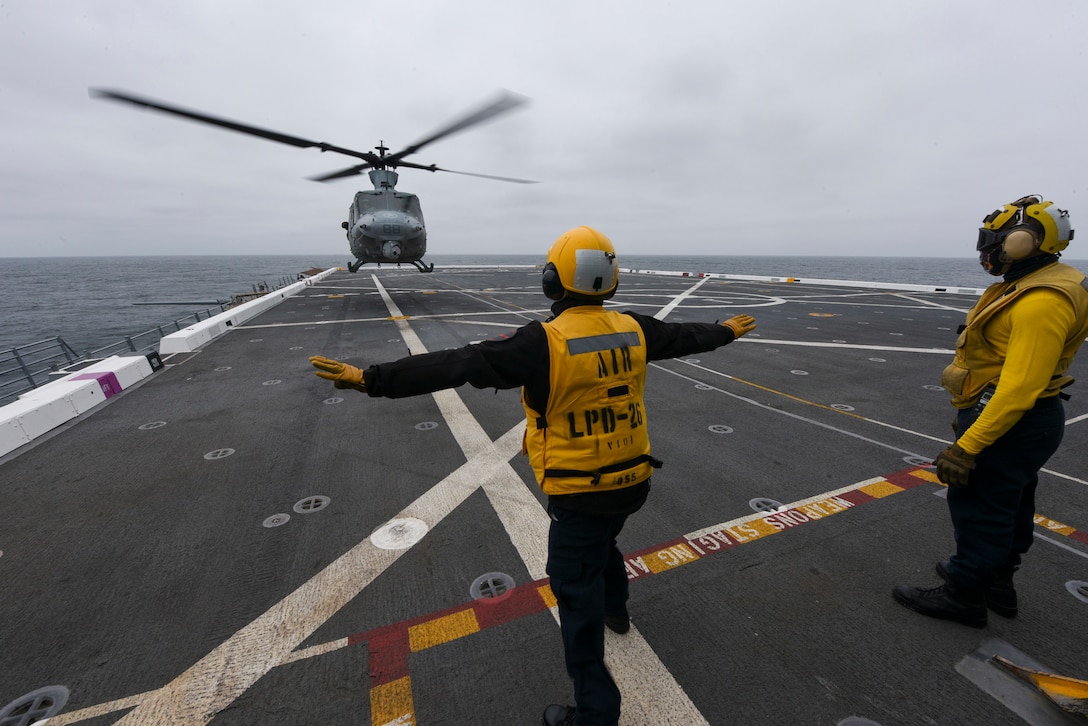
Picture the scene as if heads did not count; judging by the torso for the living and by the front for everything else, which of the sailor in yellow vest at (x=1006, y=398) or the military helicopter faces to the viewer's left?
the sailor in yellow vest

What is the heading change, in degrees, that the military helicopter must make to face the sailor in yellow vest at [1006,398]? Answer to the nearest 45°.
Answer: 0° — it already faces them

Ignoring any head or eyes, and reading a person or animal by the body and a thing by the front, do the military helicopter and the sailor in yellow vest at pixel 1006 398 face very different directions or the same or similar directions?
very different directions

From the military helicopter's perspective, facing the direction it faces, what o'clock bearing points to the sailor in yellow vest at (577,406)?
The sailor in yellow vest is roughly at 12 o'clock from the military helicopter.

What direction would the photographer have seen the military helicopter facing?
facing the viewer

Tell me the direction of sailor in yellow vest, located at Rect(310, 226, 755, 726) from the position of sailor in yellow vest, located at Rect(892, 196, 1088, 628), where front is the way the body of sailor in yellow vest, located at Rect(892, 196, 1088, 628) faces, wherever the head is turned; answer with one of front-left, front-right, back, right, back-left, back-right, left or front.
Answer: front-left

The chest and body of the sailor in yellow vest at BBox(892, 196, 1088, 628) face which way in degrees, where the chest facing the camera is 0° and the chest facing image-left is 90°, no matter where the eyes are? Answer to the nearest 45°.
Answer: approximately 90°

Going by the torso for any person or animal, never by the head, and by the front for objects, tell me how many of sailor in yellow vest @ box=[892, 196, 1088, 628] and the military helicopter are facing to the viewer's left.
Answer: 1
